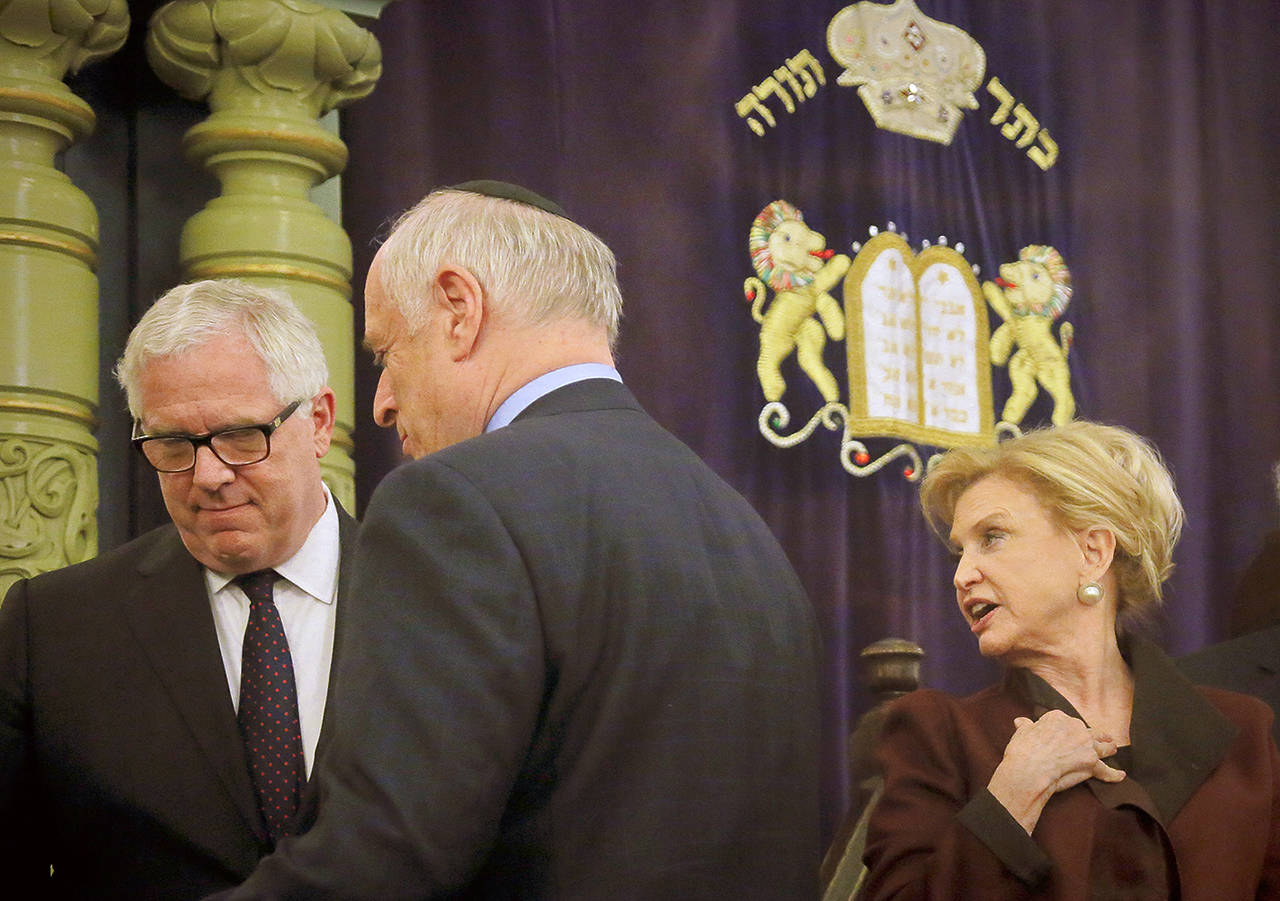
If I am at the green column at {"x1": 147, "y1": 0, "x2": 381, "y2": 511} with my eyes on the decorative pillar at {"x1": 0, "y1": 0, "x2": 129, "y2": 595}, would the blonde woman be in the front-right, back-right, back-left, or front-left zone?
back-left

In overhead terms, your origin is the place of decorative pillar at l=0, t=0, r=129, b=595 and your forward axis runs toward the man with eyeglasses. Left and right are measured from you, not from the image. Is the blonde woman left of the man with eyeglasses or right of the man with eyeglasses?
left

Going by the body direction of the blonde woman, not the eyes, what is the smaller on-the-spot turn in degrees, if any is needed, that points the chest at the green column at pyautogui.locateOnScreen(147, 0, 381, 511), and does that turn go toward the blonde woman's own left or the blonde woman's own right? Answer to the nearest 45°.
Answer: approximately 90° to the blonde woman's own right

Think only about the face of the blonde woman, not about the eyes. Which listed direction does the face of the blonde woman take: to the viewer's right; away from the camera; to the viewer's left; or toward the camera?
to the viewer's left

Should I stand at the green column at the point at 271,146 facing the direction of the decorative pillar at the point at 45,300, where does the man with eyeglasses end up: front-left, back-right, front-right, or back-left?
front-left

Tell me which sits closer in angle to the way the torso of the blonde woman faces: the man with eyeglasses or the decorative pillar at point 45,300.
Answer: the man with eyeglasses

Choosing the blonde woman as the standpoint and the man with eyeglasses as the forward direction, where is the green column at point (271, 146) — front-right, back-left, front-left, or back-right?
front-right

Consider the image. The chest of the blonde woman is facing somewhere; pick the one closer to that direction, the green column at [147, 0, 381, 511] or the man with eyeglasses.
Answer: the man with eyeglasses

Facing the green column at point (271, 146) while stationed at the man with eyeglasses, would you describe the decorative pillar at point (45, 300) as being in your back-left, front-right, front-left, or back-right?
front-left

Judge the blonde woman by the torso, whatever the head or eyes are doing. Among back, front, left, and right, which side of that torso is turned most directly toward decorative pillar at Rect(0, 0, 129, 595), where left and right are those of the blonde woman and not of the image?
right

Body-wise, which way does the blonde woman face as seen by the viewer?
toward the camera

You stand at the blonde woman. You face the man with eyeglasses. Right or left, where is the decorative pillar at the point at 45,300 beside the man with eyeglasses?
right

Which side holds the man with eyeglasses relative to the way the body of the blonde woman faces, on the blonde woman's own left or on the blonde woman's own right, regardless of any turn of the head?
on the blonde woman's own right
